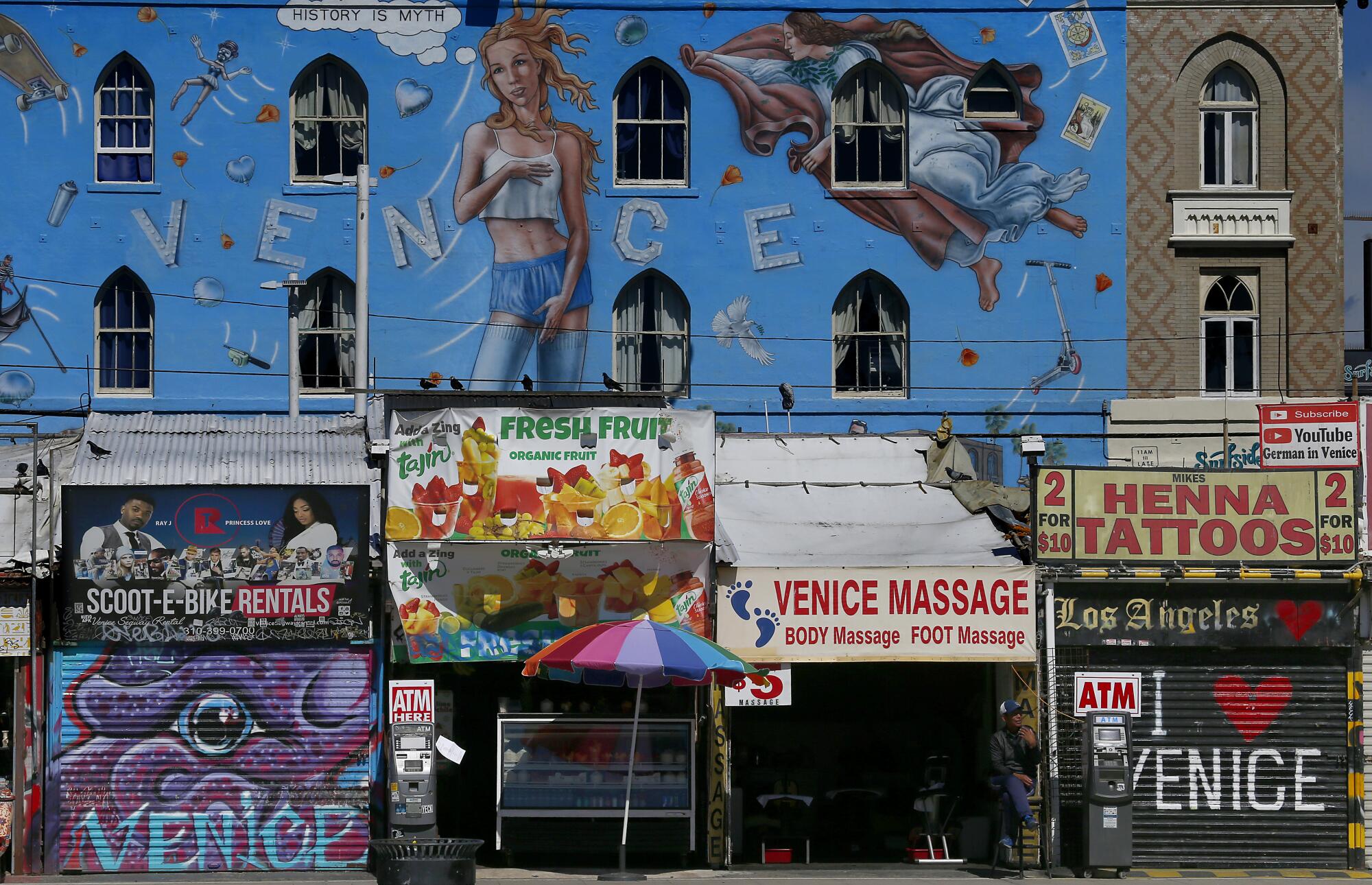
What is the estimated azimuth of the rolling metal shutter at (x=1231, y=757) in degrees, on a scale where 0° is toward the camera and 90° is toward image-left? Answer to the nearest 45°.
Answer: approximately 0°

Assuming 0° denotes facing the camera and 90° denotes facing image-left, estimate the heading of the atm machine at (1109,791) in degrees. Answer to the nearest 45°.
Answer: approximately 0°

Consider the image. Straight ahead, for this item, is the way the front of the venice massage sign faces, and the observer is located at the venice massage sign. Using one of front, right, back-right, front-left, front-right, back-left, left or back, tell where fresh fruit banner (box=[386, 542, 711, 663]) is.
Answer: right

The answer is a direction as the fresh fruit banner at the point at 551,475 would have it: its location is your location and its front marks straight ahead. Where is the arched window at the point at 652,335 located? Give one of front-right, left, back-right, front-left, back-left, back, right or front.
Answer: back

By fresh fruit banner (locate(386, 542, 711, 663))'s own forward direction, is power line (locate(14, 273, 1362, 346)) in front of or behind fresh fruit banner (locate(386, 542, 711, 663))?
behind

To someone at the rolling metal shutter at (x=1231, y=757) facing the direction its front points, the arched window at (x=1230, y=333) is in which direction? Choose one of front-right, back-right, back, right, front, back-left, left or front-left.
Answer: back

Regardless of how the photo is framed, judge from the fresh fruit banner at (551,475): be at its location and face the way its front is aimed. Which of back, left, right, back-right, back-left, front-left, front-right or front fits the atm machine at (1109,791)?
left

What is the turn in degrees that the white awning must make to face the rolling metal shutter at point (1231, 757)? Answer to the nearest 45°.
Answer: approximately 90° to its left

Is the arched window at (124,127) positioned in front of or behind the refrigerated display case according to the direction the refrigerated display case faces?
behind

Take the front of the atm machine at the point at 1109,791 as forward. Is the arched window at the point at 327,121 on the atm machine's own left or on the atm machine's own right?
on the atm machine's own right

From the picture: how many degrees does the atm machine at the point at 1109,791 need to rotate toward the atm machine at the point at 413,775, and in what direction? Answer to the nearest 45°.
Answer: approximately 90° to its right
